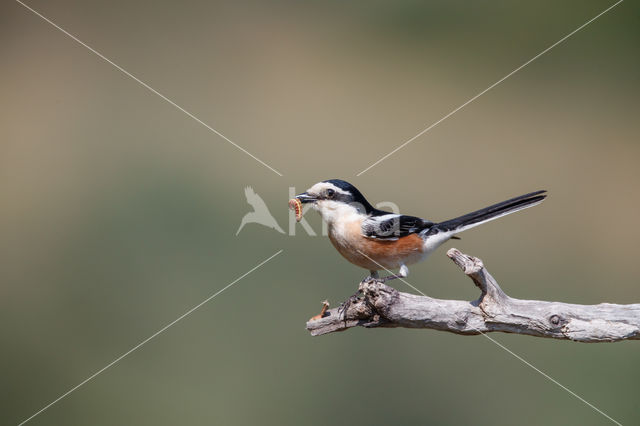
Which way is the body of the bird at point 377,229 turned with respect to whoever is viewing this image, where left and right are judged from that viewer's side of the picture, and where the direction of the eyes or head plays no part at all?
facing to the left of the viewer
